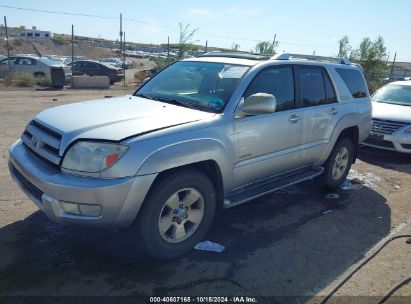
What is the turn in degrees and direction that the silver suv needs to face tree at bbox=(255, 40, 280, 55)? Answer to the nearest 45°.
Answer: approximately 135° to its right

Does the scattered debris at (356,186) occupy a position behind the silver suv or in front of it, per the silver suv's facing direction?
behind

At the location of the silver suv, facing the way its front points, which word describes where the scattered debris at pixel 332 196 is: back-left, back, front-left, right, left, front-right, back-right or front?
back

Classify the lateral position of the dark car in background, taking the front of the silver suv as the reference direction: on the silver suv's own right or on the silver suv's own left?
on the silver suv's own right

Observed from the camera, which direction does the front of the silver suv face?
facing the viewer and to the left of the viewer

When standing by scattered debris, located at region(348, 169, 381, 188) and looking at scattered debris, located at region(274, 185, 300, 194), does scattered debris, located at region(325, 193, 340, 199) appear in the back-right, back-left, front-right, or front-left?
front-left

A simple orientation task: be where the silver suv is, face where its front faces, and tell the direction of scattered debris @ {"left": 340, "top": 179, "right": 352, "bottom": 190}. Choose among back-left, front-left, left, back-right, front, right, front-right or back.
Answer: back

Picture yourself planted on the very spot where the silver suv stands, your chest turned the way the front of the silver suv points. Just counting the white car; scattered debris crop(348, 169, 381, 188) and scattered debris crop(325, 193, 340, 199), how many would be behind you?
3

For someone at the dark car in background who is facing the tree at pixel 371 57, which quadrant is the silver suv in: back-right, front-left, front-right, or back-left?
front-right

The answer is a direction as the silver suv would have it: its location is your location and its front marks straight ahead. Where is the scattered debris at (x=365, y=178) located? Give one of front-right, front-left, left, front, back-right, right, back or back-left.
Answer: back
